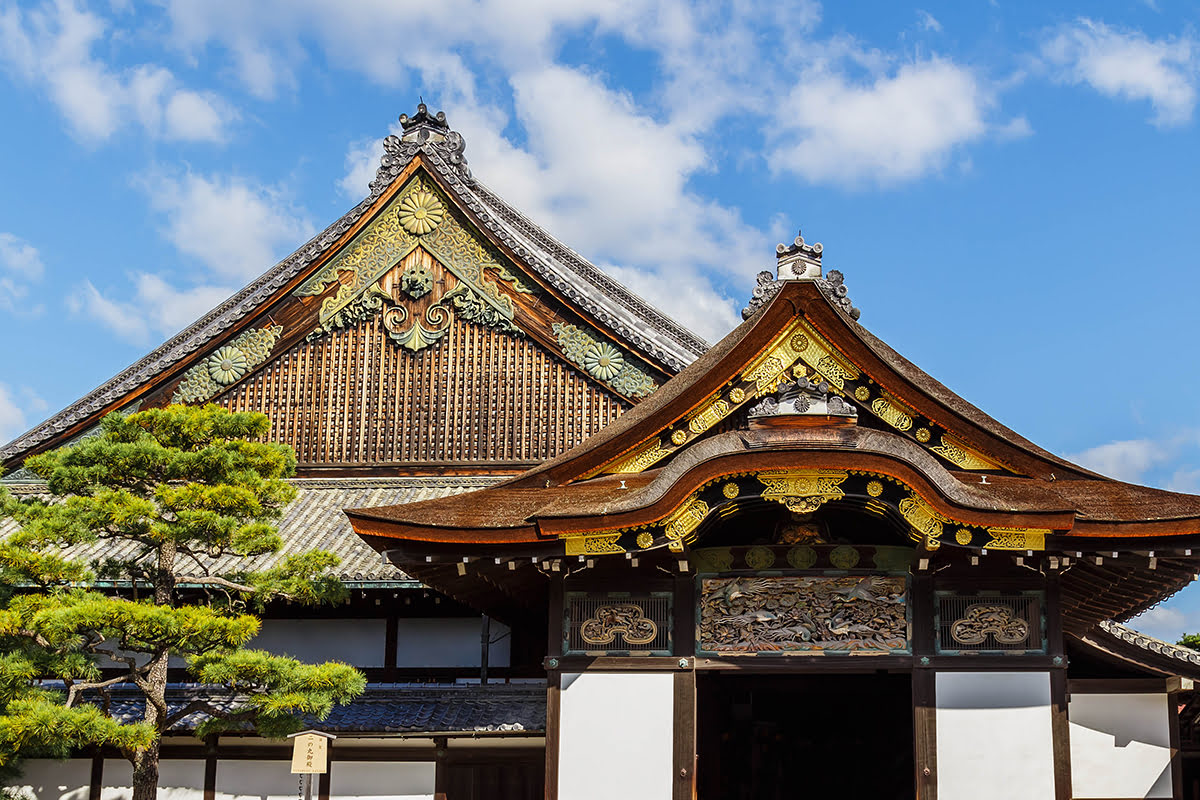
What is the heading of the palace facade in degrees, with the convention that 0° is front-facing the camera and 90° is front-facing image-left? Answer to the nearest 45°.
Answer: approximately 0°
